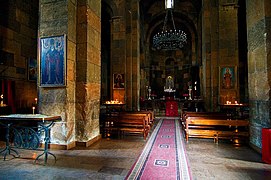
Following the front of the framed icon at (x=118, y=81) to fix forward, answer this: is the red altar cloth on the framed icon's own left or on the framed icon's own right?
on the framed icon's own left
